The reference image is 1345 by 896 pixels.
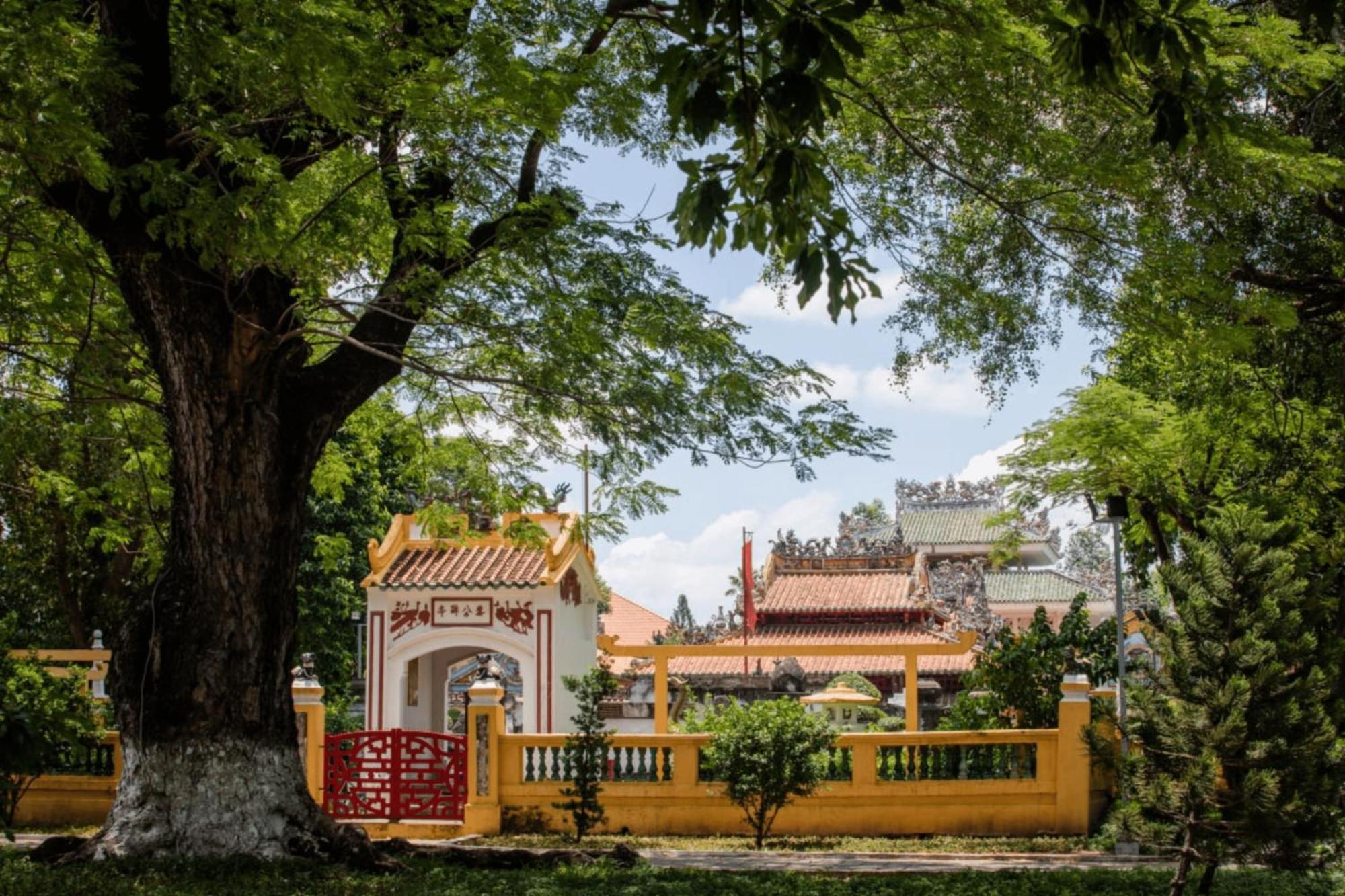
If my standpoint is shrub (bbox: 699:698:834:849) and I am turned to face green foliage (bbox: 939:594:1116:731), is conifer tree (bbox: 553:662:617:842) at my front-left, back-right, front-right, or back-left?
back-left

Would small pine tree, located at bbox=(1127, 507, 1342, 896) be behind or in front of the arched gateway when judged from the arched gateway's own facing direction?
in front

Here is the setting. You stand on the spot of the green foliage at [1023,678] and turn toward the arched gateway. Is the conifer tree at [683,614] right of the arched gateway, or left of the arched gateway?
right

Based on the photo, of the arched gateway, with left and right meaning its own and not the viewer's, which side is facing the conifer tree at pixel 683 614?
back

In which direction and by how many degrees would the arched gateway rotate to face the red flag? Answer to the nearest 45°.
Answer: approximately 135° to its left

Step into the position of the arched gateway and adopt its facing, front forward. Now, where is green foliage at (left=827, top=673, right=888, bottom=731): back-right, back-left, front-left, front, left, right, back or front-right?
back-left

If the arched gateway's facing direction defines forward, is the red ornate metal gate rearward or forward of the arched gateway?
forward

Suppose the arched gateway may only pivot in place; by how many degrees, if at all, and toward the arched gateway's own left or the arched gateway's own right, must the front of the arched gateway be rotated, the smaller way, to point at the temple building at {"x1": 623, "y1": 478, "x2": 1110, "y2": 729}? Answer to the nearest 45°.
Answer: approximately 135° to the arched gateway's own left

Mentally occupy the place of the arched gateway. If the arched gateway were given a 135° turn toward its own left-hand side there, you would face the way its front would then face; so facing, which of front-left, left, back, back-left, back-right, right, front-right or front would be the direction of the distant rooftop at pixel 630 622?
front-left

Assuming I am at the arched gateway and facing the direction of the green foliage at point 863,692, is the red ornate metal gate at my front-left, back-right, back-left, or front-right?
back-right

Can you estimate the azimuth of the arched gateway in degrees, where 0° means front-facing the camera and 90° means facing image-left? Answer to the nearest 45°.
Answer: approximately 0°
